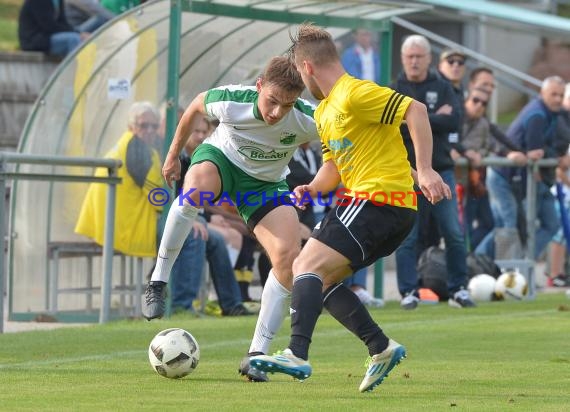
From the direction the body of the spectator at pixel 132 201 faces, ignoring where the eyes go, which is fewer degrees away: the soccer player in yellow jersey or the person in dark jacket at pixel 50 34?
the soccer player in yellow jersey

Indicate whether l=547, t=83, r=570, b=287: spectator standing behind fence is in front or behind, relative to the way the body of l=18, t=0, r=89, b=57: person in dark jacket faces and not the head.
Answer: in front

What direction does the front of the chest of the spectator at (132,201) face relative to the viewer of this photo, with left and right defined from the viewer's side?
facing the viewer and to the right of the viewer

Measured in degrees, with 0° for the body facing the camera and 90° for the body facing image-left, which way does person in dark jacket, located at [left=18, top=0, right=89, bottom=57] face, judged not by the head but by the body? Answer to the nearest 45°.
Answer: approximately 315°

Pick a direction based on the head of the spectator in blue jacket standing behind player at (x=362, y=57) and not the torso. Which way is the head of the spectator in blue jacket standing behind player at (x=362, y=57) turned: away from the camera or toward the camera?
toward the camera

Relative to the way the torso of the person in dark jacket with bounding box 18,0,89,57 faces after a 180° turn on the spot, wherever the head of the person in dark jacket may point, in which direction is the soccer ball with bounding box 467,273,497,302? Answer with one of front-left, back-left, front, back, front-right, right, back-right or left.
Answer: back

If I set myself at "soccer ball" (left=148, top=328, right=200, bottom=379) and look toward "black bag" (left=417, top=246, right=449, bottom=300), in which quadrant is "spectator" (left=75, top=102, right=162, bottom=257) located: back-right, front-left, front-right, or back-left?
front-left

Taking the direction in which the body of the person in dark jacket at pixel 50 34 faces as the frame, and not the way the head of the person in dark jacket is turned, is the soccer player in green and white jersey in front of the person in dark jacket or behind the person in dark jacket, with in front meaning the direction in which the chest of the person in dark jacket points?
in front

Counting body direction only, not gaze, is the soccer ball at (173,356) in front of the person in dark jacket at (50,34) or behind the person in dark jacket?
in front

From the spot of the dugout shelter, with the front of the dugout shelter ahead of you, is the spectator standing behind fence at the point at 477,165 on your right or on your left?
on your left

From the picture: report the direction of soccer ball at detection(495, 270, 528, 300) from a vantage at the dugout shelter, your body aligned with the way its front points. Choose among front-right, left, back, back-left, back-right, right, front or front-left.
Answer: front-left

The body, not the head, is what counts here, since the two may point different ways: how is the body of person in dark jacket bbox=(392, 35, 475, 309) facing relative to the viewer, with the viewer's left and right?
facing the viewer

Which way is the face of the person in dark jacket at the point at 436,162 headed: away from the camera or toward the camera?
toward the camera
